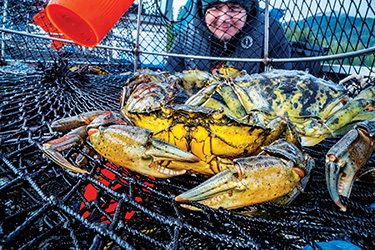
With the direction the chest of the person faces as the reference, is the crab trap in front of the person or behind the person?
in front

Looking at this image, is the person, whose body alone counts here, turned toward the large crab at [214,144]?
yes

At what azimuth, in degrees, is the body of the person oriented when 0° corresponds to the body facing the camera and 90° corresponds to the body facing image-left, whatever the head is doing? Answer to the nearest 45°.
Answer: approximately 0°

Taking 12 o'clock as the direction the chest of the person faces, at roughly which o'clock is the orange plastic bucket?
The orange plastic bucket is roughly at 1 o'clock from the person.

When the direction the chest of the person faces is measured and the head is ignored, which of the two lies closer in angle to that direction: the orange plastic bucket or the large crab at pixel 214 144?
the large crab
